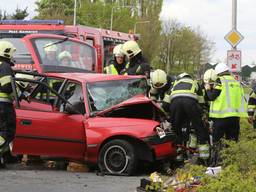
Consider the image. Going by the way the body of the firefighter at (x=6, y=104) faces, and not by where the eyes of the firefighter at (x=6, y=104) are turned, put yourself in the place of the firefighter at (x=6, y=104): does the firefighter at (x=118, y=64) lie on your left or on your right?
on your left

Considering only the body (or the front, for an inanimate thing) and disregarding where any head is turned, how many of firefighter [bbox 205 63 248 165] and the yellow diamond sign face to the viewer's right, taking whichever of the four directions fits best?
0

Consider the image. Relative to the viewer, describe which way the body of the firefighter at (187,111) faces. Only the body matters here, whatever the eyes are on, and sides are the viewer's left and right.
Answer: facing away from the viewer

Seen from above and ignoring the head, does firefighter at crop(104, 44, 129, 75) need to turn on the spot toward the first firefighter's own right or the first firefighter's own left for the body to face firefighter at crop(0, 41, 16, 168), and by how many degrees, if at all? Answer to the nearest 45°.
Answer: approximately 90° to the first firefighter's own right

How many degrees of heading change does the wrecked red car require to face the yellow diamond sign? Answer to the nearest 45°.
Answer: approximately 90° to its left

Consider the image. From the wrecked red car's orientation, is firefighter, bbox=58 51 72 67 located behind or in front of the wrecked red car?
behind

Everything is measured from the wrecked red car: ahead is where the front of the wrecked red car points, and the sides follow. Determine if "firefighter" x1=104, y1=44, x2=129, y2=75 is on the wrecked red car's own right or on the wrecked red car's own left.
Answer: on the wrecked red car's own left

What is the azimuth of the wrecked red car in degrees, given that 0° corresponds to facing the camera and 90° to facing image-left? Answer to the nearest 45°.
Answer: approximately 315°

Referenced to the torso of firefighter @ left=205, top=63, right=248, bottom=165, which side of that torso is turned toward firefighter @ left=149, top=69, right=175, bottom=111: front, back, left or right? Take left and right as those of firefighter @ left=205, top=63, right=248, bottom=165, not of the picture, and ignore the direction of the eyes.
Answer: front

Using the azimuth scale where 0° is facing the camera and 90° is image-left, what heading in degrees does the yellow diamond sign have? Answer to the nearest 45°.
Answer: approximately 0°

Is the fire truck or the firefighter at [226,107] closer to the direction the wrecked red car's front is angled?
the firefighter

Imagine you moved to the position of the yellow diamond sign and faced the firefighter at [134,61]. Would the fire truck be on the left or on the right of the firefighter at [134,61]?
right
